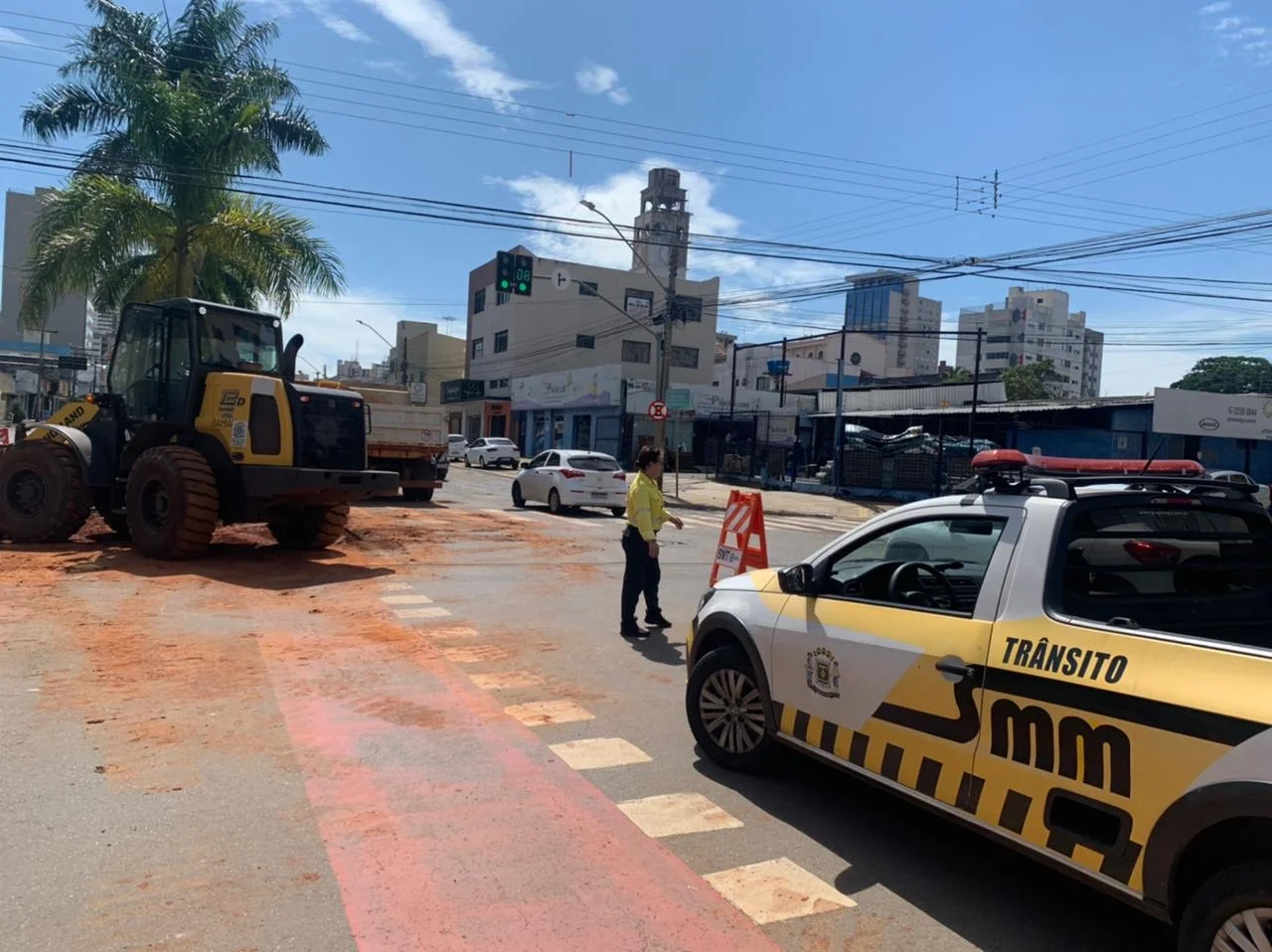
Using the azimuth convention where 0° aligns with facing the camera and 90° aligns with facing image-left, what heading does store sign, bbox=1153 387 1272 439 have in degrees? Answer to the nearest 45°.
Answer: approximately 0°

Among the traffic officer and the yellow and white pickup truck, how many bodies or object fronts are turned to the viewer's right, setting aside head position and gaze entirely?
1

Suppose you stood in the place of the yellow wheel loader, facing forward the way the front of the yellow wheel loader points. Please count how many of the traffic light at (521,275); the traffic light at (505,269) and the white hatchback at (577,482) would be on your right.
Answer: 3

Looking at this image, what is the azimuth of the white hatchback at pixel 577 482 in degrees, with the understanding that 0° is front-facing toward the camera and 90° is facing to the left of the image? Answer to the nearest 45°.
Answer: approximately 135°

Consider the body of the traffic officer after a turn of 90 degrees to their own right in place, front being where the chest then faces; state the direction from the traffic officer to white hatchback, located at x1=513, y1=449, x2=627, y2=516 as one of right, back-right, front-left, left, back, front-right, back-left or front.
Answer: back

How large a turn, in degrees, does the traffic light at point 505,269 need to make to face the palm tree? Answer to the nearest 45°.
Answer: approximately 45° to its right

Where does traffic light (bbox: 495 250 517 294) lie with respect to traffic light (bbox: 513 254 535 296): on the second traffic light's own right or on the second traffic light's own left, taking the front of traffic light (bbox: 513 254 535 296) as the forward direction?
on the second traffic light's own right

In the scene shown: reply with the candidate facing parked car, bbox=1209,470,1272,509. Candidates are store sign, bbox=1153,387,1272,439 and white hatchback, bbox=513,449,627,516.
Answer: the store sign

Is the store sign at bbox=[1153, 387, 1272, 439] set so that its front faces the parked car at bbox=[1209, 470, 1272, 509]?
yes

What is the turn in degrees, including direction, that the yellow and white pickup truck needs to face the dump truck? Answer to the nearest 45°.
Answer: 0° — it already faces it

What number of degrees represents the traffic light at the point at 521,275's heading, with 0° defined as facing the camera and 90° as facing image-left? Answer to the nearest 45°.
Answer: approximately 0°

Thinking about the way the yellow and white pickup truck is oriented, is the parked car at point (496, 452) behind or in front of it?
in front

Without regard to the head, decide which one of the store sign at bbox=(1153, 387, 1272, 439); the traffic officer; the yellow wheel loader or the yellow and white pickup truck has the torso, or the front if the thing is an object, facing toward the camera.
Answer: the store sign

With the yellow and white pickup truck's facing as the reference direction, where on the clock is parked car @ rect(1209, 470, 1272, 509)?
The parked car is roughly at 3 o'clock from the yellow and white pickup truck.
